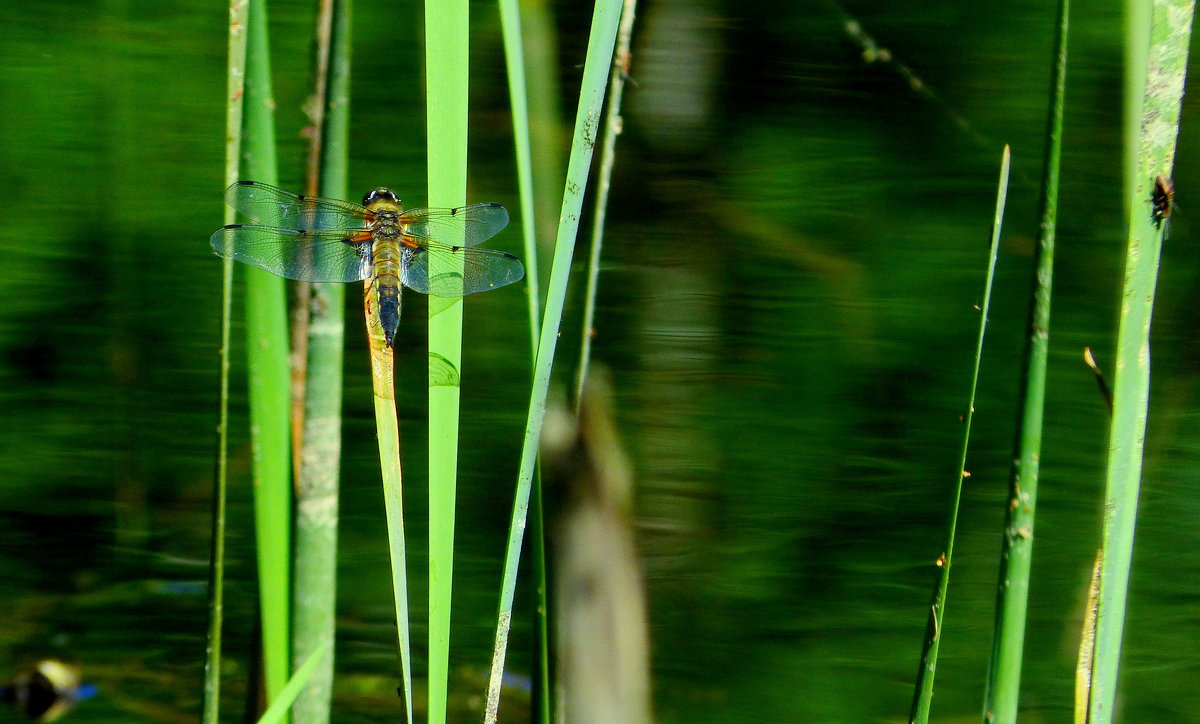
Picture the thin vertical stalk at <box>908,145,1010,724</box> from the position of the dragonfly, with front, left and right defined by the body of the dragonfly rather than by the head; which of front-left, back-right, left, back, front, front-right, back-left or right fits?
back-right

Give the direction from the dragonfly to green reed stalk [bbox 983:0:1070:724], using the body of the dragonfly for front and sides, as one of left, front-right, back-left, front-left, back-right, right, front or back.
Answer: back-right

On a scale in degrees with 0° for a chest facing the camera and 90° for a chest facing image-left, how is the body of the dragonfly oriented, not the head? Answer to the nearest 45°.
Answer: approximately 180°
